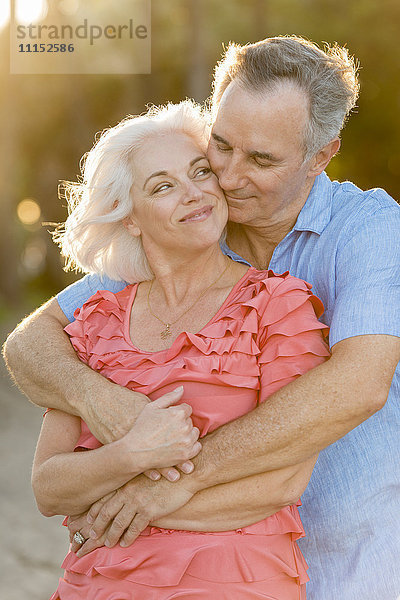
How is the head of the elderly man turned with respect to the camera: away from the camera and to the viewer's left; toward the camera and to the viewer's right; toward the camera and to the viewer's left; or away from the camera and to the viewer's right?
toward the camera and to the viewer's left

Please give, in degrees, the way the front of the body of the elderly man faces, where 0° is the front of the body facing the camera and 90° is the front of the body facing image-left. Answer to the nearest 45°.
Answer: approximately 45°

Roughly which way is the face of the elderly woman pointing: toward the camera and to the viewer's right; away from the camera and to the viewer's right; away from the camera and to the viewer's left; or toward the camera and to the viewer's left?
toward the camera and to the viewer's right

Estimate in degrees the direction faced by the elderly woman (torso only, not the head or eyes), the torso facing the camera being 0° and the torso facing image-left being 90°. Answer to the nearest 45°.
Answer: approximately 0°
